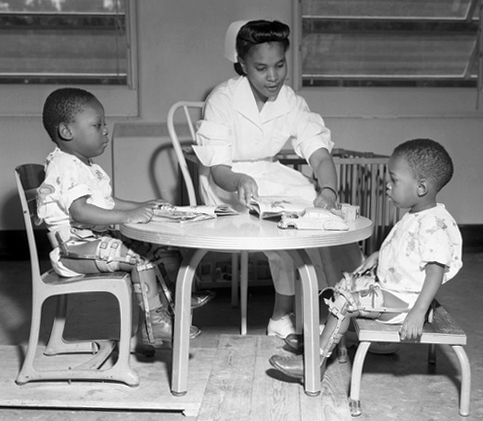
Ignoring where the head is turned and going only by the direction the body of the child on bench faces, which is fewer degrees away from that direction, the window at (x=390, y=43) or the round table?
the round table

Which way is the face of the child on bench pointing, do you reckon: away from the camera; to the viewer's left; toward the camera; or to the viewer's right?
to the viewer's left

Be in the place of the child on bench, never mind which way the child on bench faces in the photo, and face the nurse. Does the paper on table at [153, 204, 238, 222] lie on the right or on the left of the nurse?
left

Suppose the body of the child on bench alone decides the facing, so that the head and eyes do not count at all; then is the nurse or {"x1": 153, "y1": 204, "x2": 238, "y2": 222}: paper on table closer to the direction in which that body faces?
the paper on table

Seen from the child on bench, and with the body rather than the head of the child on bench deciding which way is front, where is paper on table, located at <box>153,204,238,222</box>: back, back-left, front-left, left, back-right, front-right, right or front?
front

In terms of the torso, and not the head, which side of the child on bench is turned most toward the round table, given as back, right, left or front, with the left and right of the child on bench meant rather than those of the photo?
front

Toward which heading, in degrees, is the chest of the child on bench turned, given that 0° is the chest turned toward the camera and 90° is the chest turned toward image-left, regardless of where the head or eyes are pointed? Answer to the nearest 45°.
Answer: approximately 90°

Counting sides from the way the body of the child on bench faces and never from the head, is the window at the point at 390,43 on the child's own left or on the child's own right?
on the child's own right
